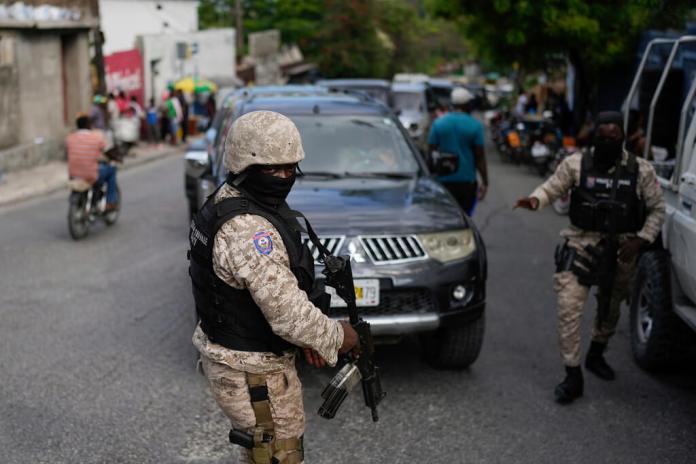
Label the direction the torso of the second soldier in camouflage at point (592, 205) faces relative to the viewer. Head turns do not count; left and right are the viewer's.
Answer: facing the viewer

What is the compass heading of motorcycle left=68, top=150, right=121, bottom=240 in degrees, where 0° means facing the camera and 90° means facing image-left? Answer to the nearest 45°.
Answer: approximately 225°

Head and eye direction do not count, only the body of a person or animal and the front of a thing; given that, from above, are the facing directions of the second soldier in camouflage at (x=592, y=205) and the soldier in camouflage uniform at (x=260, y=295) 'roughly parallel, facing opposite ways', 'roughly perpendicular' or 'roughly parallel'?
roughly perpendicular

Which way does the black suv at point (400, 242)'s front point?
toward the camera

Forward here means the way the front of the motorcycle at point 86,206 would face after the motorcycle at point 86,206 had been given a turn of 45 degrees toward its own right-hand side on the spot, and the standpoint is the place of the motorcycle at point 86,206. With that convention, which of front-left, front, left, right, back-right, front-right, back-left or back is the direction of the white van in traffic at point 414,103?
front-left

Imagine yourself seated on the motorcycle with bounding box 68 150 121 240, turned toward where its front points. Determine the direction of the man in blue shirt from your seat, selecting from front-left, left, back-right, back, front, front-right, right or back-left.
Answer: right

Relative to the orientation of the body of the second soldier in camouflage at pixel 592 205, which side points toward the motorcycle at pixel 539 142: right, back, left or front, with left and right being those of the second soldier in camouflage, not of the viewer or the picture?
back

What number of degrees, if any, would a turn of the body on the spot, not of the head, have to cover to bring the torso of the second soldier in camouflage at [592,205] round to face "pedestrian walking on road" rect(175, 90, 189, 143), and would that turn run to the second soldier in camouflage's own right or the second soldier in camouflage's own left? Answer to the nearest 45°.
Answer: approximately 135° to the second soldier in camouflage's own right

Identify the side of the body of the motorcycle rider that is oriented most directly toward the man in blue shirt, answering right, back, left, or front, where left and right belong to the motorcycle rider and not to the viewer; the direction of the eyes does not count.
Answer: right

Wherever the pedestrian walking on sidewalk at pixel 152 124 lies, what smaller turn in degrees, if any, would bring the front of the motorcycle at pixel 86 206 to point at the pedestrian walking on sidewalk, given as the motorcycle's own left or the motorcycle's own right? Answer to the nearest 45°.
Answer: approximately 45° to the motorcycle's own left

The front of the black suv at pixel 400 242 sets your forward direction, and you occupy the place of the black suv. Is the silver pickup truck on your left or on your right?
on your left
